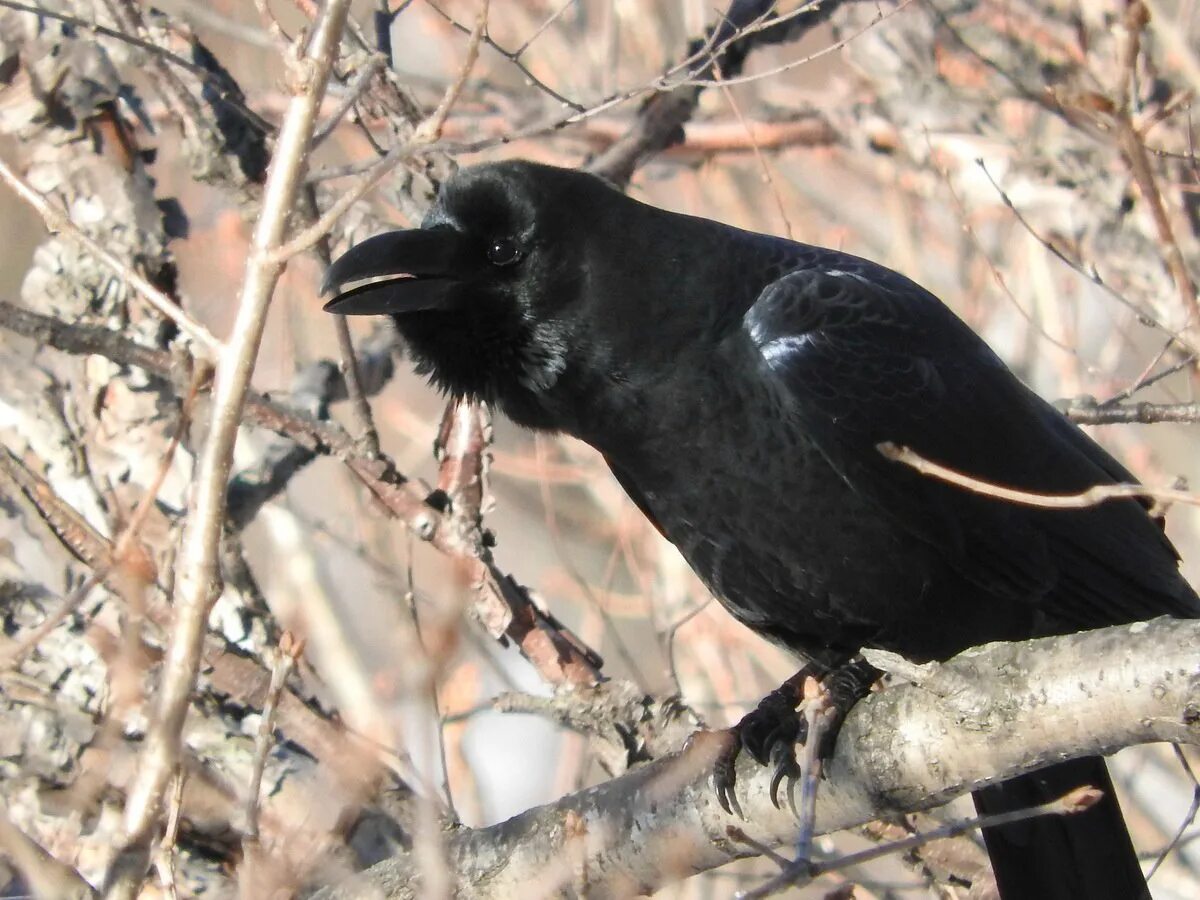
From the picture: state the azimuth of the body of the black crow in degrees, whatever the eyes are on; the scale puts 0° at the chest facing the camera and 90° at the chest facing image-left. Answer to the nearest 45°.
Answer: approximately 90°

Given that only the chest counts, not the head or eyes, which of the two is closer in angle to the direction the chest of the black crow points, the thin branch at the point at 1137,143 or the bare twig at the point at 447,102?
the bare twig

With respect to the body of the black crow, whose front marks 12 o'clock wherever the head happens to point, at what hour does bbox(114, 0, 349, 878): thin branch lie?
The thin branch is roughly at 12 o'clock from the black crow.

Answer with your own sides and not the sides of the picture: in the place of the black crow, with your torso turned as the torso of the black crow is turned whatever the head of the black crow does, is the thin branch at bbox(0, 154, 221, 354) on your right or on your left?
on your right

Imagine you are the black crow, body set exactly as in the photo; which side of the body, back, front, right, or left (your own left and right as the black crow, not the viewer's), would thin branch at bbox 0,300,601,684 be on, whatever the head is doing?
front
